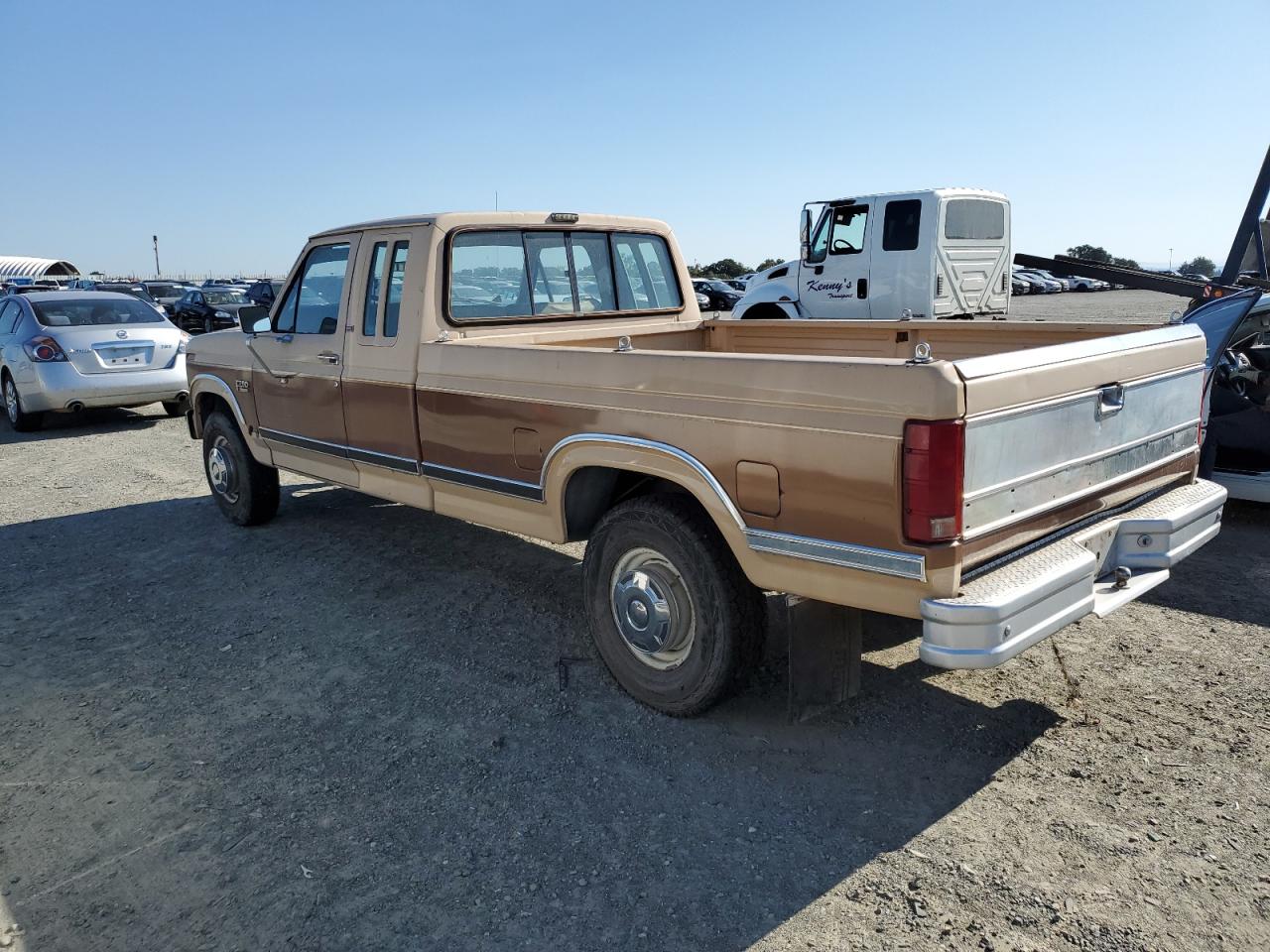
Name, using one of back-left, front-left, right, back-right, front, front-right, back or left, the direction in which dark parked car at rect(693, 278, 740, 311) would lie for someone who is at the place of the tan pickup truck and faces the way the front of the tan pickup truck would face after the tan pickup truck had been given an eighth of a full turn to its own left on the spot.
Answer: right

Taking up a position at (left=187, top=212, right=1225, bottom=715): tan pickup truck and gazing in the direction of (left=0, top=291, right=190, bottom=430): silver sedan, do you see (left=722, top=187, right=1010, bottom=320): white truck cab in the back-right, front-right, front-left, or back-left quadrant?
front-right

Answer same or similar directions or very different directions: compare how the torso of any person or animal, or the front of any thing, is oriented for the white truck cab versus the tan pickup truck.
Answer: same or similar directions

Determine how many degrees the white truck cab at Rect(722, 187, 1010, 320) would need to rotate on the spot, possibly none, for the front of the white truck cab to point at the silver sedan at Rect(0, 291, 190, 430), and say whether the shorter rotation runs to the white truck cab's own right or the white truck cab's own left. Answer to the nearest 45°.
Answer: approximately 90° to the white truck cab's own left

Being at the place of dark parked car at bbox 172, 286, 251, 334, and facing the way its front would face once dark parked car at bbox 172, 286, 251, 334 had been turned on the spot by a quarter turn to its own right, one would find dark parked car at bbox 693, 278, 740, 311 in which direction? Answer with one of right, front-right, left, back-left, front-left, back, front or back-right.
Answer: back-left

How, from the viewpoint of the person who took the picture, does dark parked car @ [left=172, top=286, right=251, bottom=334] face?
facing the viewer and to the right of the viewer

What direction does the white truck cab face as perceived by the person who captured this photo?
facing away from the viewer and to the left of the viewer

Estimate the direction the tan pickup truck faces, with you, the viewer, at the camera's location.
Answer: facing away from the viewer and to the left of the viewer

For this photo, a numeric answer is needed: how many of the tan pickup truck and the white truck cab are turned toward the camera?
0

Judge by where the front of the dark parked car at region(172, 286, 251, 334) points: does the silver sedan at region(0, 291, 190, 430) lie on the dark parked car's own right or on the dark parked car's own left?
on the dark parked car's own right

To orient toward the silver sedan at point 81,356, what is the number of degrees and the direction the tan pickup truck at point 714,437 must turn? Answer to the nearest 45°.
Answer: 0° — it already faces it

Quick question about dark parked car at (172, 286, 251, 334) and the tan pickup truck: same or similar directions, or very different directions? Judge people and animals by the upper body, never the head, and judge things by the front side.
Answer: very different directions

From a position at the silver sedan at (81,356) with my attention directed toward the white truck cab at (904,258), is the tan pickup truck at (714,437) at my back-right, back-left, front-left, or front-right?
front-right

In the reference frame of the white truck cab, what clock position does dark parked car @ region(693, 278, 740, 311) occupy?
The dark parked car is roughly at 1 o'clock from the white truck cab.

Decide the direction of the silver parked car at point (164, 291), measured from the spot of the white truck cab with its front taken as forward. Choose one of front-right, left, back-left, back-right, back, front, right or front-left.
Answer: front
